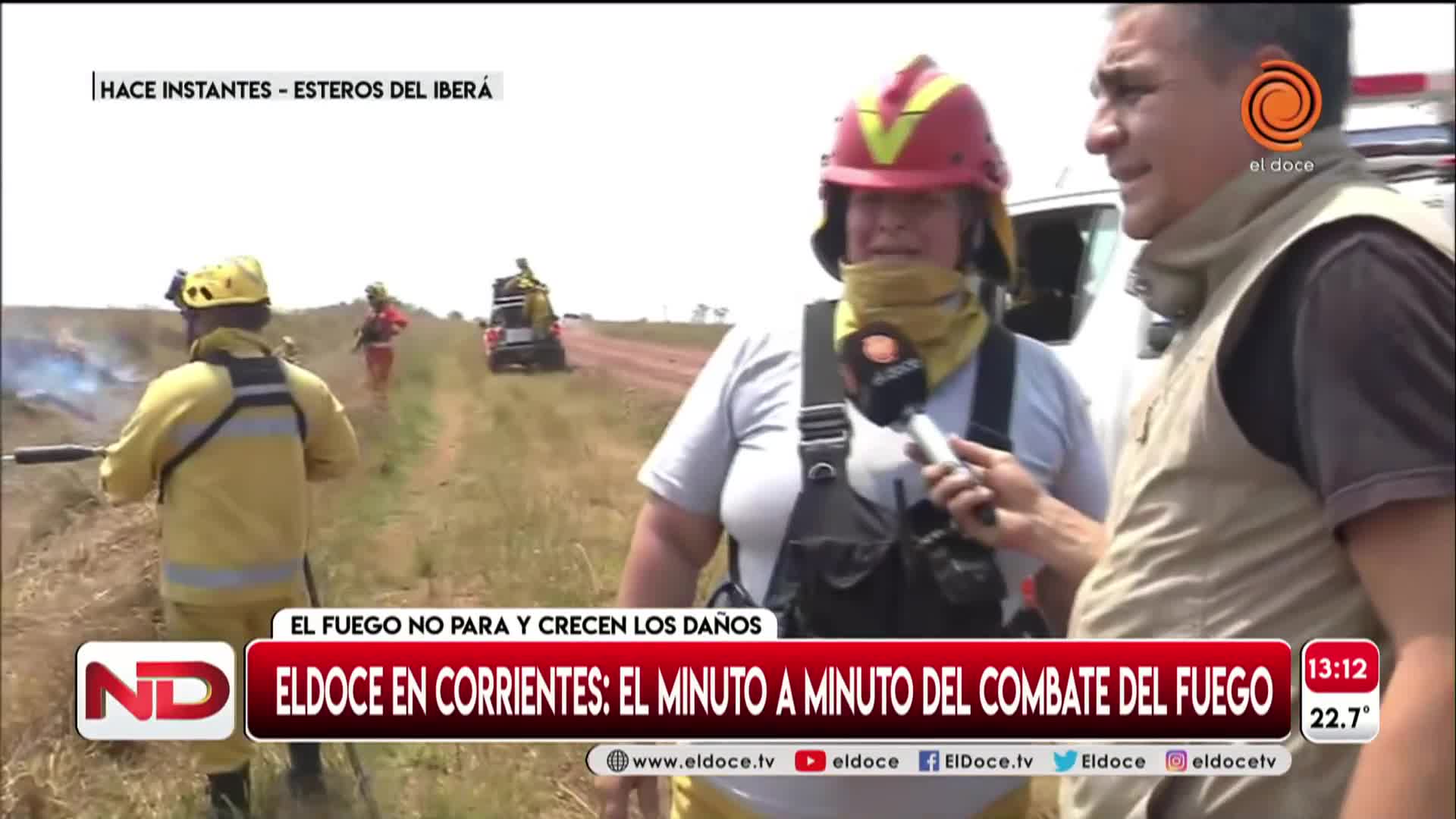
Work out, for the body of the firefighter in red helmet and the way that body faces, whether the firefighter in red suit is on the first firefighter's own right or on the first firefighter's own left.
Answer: on the first firefighter's own right

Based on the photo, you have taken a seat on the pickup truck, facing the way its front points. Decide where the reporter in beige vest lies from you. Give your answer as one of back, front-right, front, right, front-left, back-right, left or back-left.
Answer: back-right

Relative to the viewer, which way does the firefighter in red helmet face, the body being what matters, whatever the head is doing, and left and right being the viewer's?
facing the viewer

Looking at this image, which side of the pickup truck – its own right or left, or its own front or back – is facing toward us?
back

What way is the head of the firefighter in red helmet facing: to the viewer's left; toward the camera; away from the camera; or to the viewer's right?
toward the camera

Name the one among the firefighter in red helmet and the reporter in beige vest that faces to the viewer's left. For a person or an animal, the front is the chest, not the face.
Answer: the reporter in beige vest

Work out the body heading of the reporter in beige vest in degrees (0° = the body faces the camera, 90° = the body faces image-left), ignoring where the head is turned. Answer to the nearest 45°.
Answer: approximately 90°

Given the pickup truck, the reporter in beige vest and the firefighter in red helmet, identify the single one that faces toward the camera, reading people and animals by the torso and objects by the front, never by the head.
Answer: the firefighter in red helmet
